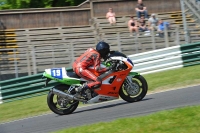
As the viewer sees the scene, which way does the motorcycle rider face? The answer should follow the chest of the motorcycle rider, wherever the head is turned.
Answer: to the viewer's right

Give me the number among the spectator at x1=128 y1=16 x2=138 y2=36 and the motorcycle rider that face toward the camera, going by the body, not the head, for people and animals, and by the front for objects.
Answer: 1

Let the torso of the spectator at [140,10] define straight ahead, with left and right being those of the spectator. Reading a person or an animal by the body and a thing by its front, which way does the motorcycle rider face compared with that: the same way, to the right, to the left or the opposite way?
to the left

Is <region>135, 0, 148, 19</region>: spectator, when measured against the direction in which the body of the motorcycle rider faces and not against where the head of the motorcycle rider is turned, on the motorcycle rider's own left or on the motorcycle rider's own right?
on the motorcycle rider's own left

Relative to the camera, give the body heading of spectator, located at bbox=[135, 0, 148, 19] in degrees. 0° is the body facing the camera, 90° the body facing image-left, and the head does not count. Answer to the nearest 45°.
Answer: approximately 0°

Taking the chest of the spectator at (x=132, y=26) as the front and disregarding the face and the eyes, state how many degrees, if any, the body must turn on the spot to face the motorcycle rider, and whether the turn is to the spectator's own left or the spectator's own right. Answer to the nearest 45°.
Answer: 0° — they already face them

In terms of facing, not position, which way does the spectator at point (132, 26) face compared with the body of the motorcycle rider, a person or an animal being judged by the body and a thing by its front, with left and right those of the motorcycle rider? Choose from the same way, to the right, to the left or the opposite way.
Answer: to the right

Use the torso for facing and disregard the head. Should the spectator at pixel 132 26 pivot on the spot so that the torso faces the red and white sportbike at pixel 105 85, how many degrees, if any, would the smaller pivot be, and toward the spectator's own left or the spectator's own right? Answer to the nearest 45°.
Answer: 0° — they already face it

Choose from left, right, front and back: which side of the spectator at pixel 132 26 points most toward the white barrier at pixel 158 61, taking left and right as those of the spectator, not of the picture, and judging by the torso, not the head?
front

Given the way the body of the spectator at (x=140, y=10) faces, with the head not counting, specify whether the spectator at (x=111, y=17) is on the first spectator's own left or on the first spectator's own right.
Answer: on the first spectator's own right
